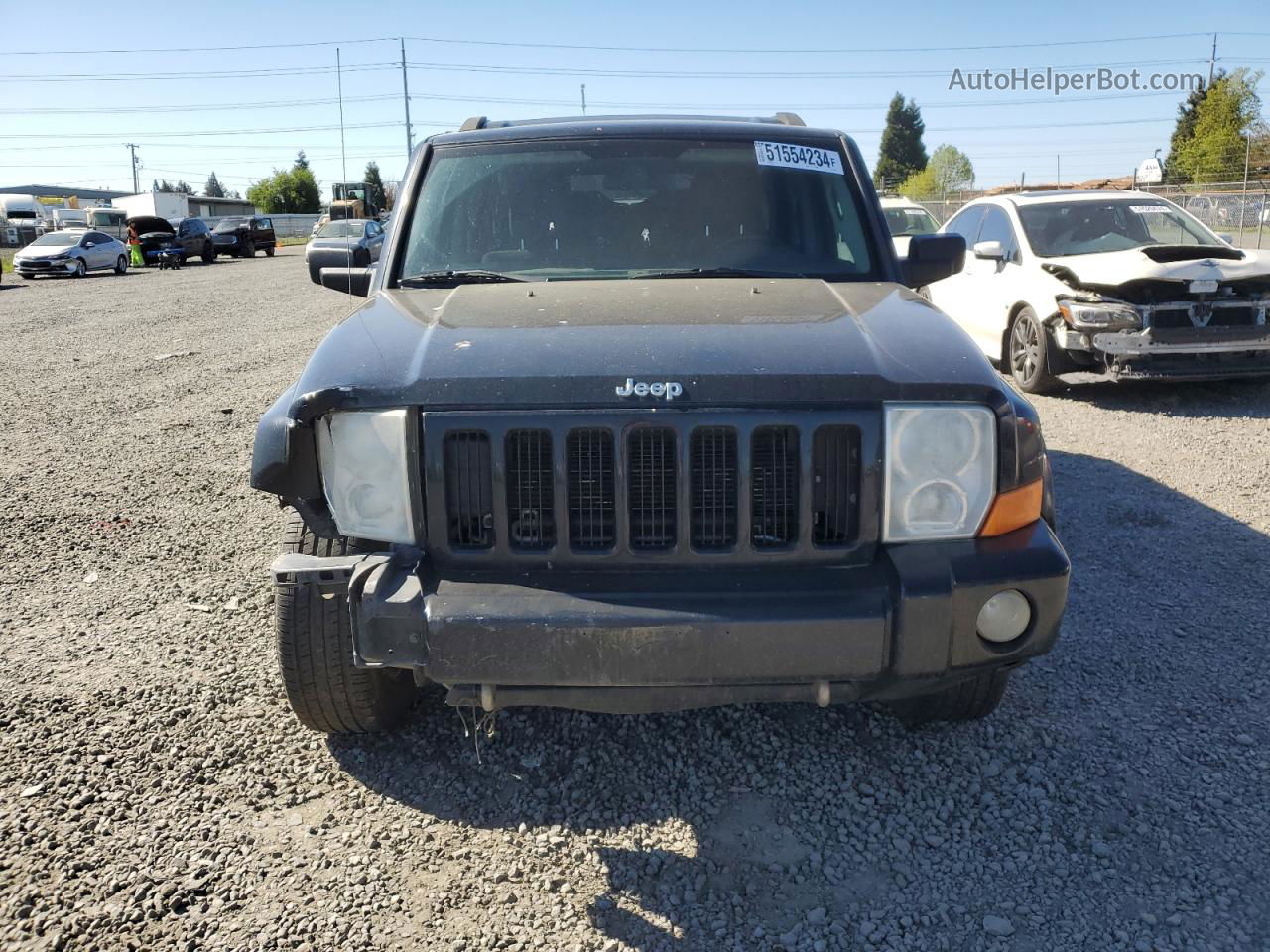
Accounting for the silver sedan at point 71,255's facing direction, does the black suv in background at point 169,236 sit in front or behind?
behind

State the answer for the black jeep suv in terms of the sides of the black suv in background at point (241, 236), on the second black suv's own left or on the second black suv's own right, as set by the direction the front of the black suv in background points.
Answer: on the second black suv's own left

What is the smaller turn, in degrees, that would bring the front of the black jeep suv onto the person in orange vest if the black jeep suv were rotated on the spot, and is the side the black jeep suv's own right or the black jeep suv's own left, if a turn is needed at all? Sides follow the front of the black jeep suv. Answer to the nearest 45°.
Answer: approximately 135° to the black jeep suv's own right

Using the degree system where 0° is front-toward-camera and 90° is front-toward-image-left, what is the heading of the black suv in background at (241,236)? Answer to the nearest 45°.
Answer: approximately 45°

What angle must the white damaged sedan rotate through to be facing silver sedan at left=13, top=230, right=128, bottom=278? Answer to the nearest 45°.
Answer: approximately 180°

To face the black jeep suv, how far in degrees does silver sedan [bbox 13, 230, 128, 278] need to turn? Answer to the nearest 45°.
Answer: approximately 45° to its left

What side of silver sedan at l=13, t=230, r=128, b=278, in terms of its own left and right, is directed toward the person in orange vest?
back

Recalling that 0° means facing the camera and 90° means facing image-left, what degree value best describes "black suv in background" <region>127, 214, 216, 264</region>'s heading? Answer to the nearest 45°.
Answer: approximately 45°
